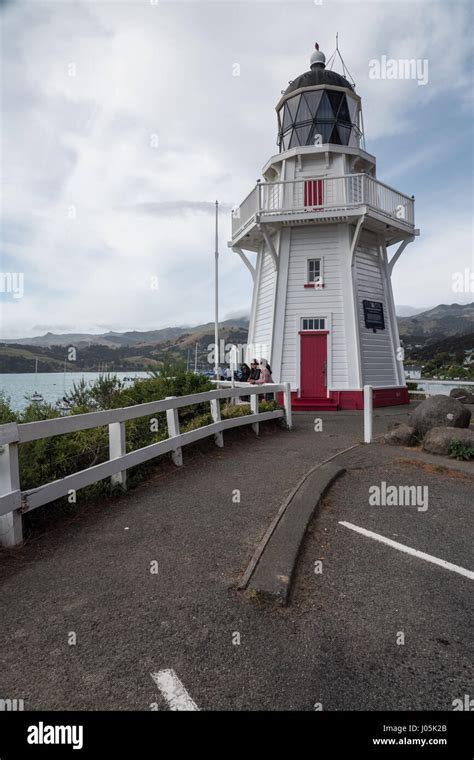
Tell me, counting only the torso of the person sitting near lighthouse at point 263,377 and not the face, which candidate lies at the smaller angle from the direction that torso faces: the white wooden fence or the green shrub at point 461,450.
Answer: the white wooden fence

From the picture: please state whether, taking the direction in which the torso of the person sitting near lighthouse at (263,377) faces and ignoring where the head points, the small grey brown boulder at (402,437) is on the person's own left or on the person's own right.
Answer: on the person's own left

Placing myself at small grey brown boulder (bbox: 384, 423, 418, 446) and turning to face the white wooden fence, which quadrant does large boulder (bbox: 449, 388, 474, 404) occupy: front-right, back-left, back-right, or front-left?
back-right

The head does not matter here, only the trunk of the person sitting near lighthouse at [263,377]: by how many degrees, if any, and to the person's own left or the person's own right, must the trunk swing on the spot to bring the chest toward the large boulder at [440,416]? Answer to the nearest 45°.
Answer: approximately 135° to the person's own left
